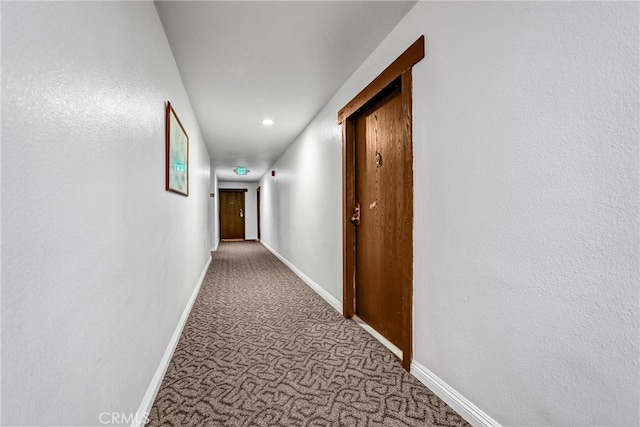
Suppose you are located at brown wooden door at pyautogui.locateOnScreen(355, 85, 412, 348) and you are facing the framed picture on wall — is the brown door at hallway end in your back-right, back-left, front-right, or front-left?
front-right

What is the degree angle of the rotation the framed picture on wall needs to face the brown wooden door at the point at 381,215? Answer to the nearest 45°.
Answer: approximately 45° to its right

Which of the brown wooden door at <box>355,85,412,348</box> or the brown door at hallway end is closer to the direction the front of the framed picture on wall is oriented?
the brown wooden door

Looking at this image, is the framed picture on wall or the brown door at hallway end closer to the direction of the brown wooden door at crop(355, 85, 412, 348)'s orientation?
the framed picture on wall

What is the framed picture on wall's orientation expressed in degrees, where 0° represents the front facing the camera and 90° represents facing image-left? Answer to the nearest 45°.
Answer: approximately 270°

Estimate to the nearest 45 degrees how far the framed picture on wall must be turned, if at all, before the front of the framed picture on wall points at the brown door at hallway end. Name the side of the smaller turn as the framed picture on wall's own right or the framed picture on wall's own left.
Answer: approximately 90° to the framed picture on wall's own left

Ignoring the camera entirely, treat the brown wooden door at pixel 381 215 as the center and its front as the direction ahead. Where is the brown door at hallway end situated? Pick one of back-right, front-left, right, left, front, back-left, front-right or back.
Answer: right

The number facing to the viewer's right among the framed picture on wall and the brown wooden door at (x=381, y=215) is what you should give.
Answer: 1

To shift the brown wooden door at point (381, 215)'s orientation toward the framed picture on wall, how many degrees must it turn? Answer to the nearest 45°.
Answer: approximately 45° to its right

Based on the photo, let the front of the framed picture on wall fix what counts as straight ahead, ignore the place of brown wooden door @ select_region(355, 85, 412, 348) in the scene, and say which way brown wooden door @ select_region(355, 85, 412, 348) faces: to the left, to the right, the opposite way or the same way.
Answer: the opposite way
